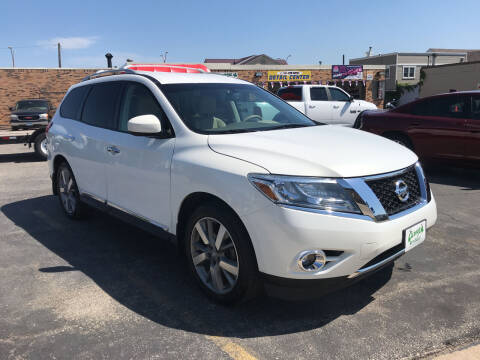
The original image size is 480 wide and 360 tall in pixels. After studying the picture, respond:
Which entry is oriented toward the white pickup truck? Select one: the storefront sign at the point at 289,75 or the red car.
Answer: the storefront sign

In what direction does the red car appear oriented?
to the viewer's right

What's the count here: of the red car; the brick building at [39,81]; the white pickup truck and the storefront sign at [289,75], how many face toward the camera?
2

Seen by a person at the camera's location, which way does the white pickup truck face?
facing to the right of the viewer

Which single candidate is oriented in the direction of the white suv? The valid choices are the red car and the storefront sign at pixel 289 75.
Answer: the storefront sign

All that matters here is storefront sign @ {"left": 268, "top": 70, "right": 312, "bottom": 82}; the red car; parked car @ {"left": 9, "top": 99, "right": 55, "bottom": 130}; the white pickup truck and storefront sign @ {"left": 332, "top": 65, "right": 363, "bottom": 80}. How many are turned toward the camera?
3

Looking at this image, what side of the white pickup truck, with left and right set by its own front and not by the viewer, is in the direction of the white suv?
right

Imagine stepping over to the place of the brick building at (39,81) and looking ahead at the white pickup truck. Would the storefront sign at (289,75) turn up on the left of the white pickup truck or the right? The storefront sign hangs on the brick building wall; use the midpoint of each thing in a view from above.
left
